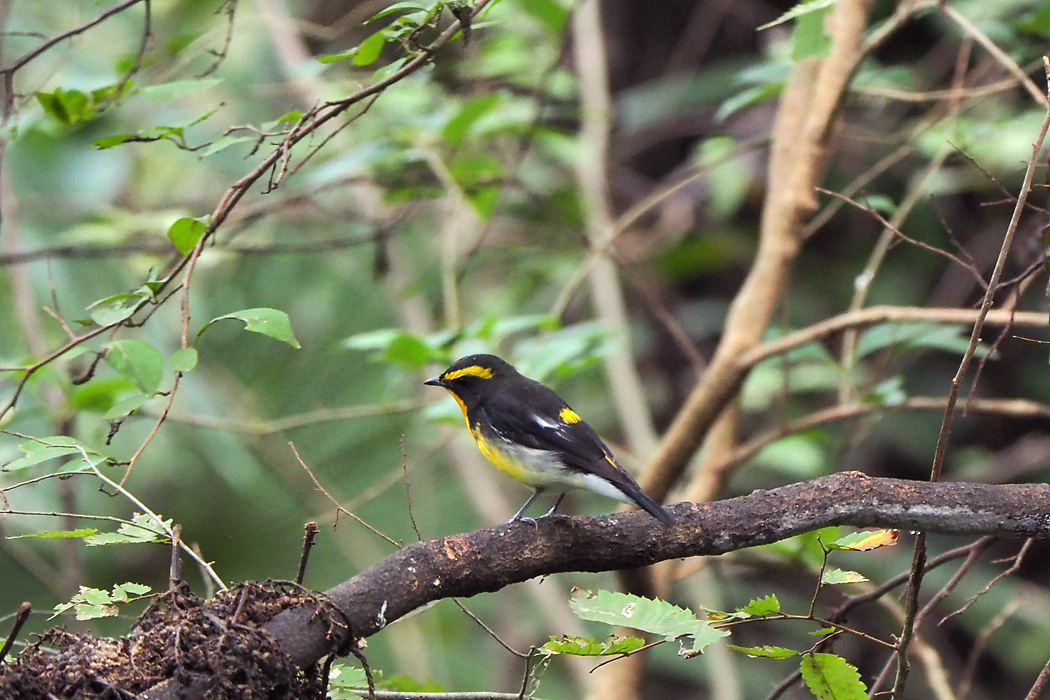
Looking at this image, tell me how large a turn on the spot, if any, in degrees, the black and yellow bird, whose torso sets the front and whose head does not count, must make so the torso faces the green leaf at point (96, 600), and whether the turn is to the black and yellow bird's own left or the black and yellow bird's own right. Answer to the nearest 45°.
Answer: approximately 45° to the black and yellow bird's own left

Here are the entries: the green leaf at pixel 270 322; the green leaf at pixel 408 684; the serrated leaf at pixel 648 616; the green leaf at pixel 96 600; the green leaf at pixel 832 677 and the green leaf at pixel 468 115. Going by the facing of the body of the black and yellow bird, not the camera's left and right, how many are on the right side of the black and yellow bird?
1

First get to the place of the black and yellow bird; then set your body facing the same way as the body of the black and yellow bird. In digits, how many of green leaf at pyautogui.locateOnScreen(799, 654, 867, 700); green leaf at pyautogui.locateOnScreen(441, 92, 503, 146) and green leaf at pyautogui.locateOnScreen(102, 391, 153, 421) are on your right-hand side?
1

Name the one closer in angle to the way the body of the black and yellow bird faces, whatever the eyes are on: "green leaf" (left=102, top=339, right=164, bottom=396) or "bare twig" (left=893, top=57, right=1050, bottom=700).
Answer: the green leaf

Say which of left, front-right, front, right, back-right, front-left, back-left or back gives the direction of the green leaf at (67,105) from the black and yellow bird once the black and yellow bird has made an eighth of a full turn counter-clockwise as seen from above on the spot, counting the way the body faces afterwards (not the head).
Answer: front-right

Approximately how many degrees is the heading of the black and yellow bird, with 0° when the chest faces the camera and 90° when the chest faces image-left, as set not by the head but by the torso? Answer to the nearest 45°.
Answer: approximately 90°

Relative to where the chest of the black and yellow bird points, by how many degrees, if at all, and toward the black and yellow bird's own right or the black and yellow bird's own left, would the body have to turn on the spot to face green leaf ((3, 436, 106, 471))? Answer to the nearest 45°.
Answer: approximately 45° to the black and yellow bird's own left

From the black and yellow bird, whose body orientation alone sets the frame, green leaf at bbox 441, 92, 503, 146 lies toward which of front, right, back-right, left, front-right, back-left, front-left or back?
right
